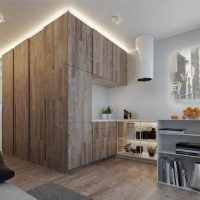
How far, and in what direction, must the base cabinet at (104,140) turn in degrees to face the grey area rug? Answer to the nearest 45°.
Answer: approximately 45° to its right

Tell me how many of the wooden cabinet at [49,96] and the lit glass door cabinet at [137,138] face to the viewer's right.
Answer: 0

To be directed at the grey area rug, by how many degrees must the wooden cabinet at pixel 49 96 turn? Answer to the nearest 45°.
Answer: approximately 45° to its left

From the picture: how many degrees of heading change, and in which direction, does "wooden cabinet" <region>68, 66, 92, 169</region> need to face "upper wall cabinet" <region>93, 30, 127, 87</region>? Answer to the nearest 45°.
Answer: approximately 90° to its left

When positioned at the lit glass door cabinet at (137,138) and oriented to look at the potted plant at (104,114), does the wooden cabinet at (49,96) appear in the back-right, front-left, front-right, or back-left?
front-left

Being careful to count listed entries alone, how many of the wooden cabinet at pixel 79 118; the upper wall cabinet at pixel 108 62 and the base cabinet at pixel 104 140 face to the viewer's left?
0

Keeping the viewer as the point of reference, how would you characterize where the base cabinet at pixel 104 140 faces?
facing the viewer and to the right of the viewer

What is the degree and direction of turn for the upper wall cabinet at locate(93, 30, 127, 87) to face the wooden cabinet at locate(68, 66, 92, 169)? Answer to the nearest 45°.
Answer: approximately 90° to its right

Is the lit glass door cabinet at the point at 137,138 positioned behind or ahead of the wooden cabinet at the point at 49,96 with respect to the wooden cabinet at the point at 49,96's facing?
behind

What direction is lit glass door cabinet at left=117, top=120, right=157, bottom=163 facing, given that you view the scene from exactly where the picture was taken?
facing the viewer and to the left of the viewer

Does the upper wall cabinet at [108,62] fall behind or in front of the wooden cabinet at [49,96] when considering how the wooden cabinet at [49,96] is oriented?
behind
